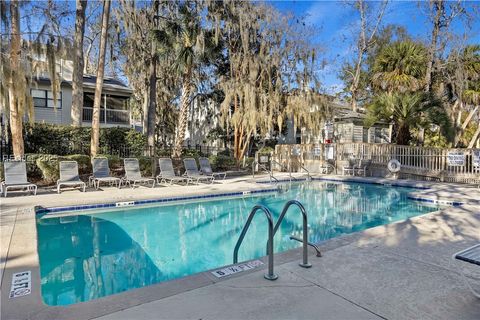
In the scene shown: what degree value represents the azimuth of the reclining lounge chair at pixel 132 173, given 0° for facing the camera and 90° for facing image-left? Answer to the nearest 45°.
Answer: approximately 315°

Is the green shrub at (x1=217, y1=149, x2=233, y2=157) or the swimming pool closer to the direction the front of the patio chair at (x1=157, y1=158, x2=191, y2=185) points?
the swimming pool

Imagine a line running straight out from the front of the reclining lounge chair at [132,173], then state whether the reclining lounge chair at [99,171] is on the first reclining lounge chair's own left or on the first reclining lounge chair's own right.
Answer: on the first reclining lounge chair's own right

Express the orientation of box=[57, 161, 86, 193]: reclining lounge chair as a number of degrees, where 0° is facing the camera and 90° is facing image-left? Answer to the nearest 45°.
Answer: approximately 315°

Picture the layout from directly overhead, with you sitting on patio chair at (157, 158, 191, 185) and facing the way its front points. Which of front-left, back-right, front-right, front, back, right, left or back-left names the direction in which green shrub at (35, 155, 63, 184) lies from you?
back-right

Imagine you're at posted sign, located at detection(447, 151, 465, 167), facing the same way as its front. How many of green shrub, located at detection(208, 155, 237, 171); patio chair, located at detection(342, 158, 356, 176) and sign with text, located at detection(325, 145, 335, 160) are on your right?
3

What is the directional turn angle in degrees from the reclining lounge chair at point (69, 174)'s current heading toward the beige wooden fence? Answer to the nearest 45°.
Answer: approximately 45° to its left

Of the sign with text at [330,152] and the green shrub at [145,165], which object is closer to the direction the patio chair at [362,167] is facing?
the green shrub

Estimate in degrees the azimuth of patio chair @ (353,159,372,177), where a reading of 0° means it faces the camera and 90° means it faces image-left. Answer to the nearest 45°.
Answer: approximately 45°

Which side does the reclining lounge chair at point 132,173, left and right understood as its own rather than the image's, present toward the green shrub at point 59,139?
back

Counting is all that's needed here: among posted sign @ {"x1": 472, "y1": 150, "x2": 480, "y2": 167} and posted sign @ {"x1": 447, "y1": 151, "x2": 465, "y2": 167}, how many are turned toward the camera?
2
